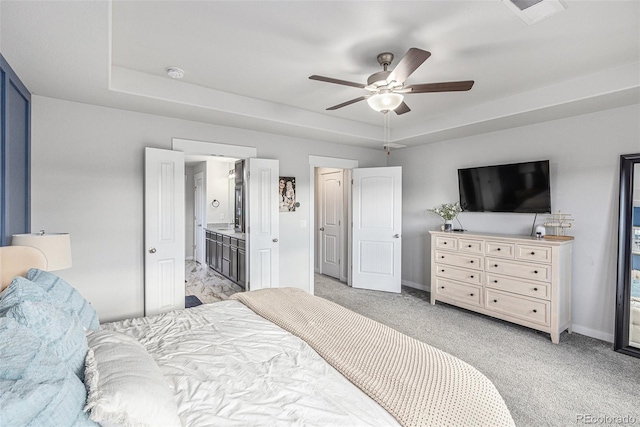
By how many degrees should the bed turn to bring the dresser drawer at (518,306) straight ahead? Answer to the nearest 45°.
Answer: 0° — it already faces it

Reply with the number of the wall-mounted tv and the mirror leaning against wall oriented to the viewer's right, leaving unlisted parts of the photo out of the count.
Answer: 0

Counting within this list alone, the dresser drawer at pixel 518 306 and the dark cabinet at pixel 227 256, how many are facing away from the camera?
0

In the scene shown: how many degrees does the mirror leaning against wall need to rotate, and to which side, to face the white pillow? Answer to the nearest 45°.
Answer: approximately 45° to its left

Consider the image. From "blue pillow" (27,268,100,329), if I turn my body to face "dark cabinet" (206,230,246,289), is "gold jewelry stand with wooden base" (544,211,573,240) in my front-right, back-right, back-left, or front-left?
front-right

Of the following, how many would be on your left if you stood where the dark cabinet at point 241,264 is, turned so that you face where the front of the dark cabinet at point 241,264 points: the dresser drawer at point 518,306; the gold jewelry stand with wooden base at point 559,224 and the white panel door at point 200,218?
2

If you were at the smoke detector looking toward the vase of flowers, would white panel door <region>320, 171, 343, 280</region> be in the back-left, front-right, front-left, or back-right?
front-left

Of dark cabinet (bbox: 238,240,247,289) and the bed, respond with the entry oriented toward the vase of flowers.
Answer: the bed

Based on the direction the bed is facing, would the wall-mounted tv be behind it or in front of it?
in front

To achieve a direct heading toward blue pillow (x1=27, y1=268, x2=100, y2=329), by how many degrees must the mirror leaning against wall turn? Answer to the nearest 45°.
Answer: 0° — it already faces it

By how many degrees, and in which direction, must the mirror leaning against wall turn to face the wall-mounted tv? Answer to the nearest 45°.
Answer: approximately 45° to its right

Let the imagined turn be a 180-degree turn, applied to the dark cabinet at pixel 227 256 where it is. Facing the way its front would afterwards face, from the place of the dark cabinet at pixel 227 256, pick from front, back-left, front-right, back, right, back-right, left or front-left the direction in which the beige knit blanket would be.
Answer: back-right

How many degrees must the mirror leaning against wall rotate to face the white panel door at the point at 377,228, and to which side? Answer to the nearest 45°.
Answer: approximately 45° to its right

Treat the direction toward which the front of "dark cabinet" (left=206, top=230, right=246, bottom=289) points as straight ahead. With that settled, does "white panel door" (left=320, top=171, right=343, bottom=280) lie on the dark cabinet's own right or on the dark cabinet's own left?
on the dark cabinet's own left

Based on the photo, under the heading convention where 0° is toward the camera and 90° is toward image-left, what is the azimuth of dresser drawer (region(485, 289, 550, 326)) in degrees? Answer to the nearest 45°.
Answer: approximately 45°

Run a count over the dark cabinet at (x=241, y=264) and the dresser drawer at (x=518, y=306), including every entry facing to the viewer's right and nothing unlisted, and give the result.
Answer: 0
